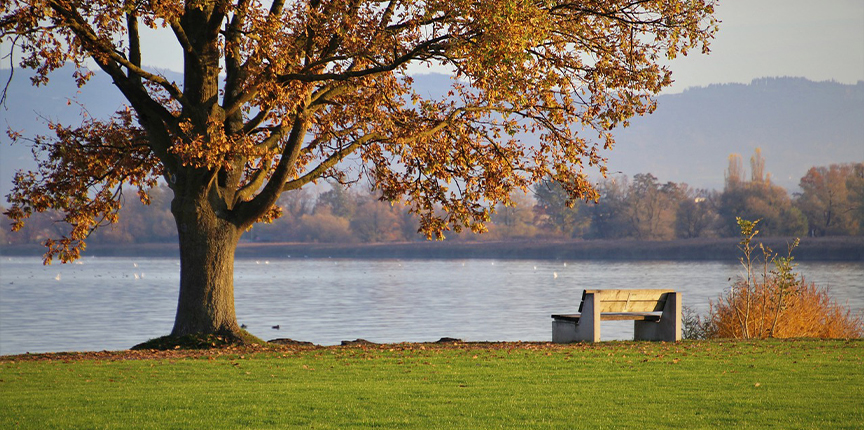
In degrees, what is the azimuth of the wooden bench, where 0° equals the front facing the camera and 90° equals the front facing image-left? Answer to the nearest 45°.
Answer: approximately 135°

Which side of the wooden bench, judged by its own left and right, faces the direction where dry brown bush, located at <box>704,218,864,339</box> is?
right

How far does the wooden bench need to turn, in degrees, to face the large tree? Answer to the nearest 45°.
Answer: approximately 45° to its left
